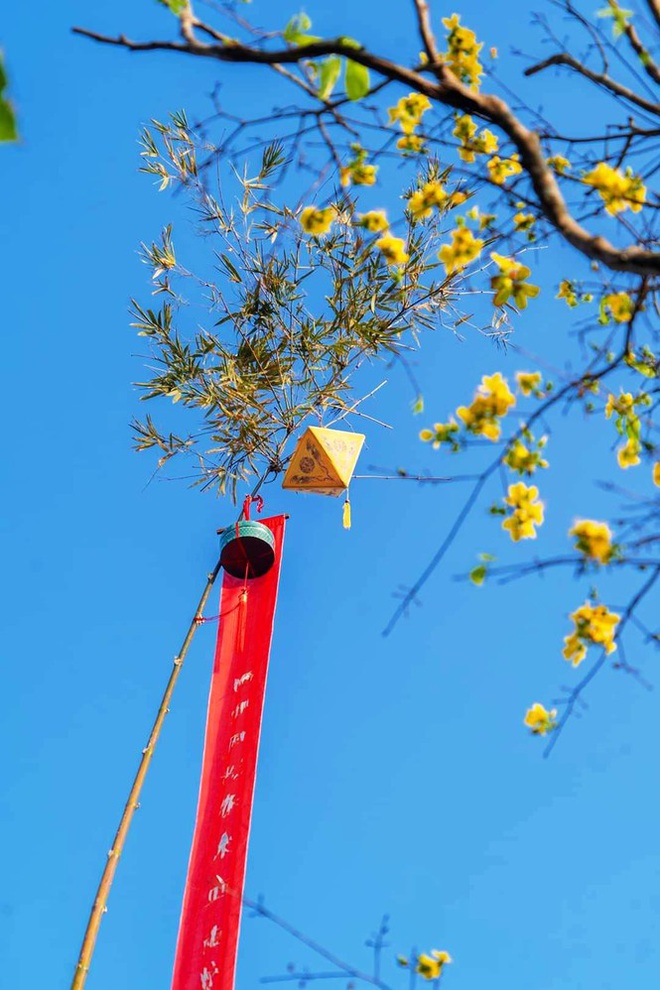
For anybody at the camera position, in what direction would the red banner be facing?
facing the viewer
